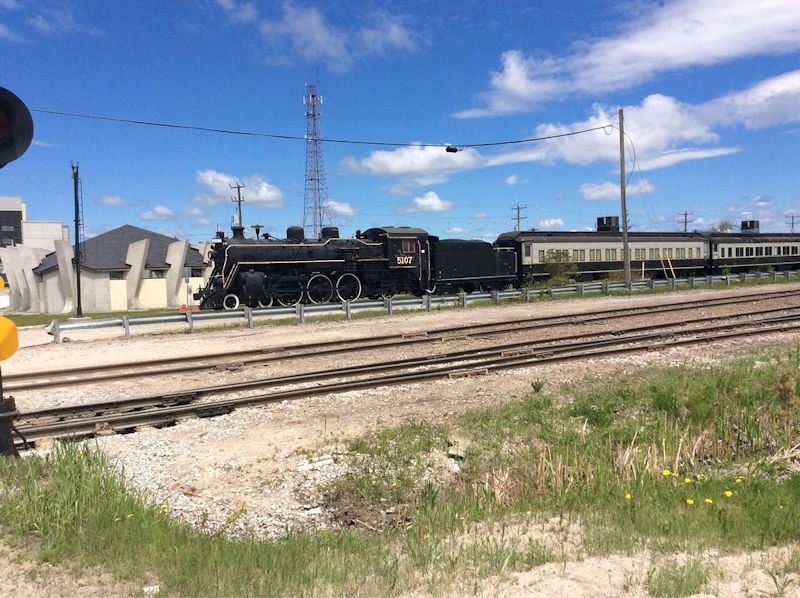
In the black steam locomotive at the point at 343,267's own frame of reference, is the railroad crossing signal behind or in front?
in front

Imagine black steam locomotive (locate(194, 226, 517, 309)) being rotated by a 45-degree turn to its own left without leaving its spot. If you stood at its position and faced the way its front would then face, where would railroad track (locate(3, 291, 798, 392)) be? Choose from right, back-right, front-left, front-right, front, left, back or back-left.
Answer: front

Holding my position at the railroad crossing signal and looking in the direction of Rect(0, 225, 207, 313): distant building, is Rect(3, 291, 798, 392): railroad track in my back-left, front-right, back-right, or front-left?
front-right

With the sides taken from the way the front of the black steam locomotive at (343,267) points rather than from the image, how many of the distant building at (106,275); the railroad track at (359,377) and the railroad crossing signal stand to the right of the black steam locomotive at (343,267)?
1

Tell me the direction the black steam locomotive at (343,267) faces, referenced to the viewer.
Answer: facing the viewer and to the left of the viewer

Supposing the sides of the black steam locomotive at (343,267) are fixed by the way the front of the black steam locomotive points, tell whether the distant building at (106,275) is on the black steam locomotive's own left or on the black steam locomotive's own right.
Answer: on the black steam locomotive's own right
